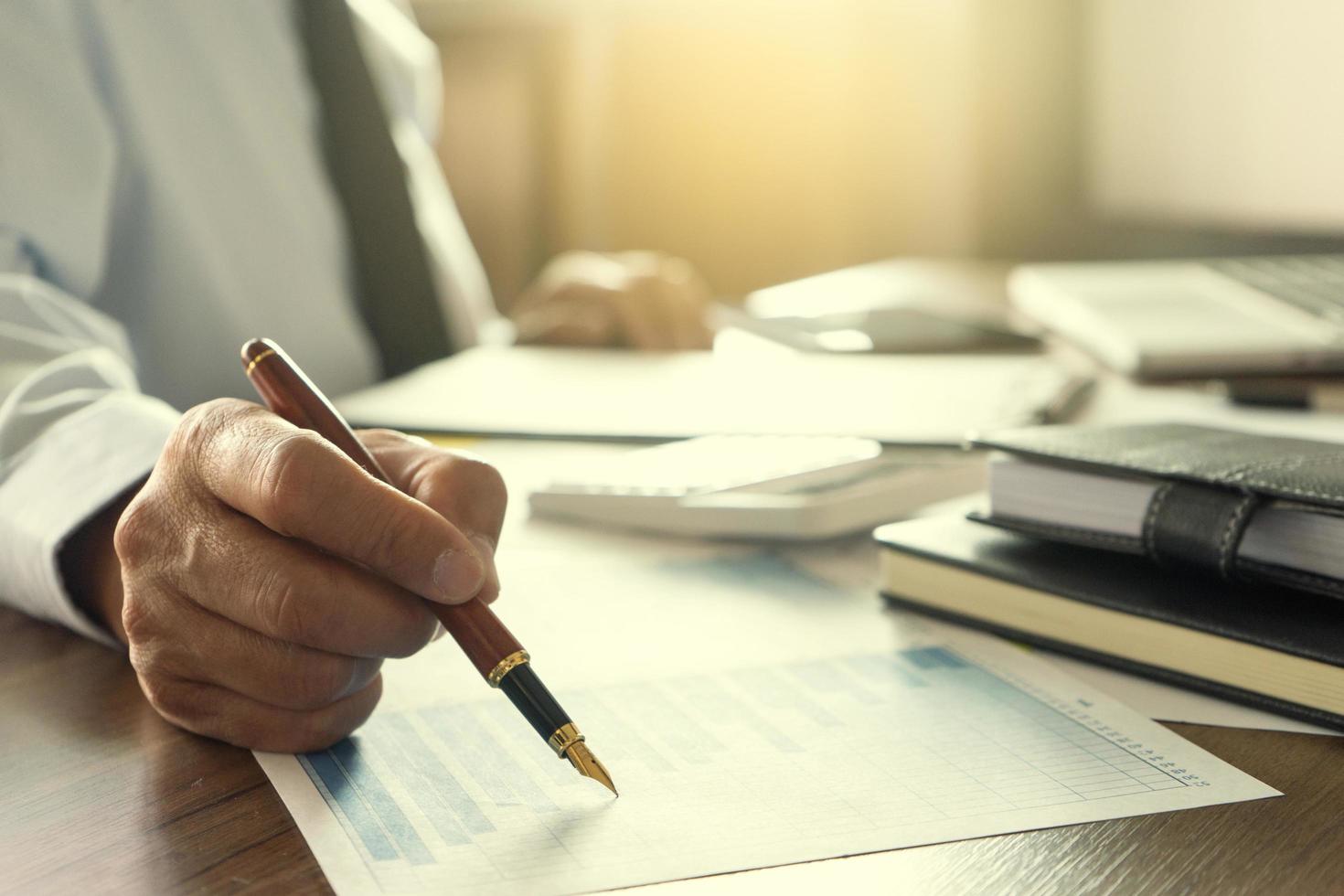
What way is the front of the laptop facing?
to the viewer's left

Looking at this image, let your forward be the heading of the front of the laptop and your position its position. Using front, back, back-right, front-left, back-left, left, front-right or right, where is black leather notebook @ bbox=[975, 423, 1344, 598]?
left

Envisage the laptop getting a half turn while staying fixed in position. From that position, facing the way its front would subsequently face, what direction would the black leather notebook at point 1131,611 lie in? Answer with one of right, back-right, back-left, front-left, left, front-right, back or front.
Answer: right
